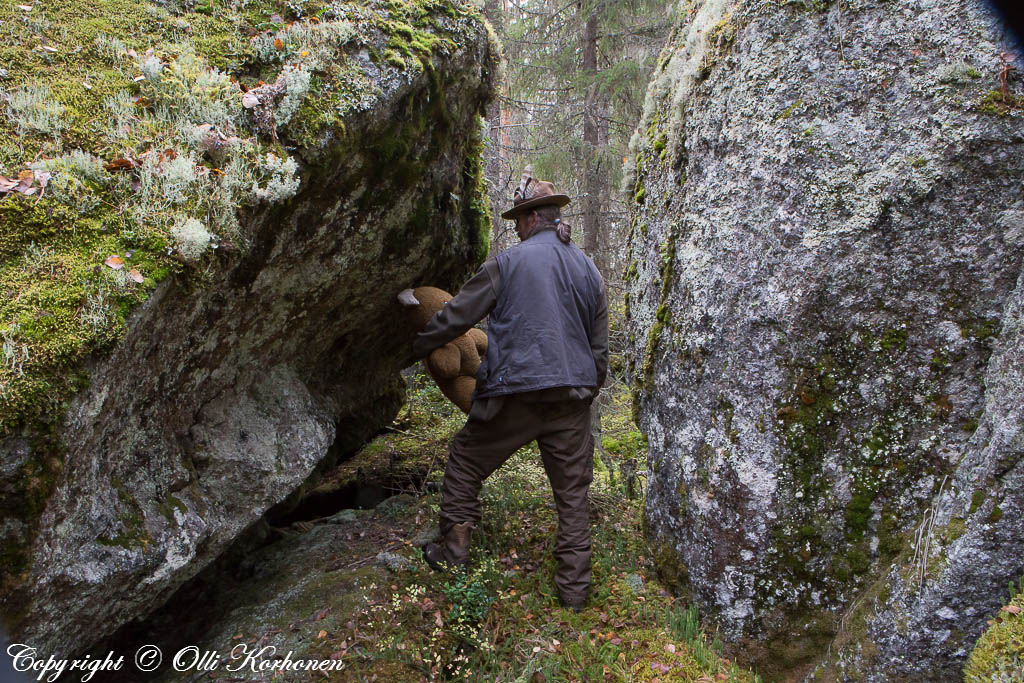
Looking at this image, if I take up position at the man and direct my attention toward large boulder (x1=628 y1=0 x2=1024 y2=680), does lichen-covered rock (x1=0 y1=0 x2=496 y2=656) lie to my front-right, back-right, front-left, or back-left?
back-right

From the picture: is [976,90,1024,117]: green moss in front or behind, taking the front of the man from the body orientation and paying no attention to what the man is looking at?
behind

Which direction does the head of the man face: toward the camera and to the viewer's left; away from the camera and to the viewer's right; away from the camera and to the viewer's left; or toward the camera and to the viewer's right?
away from the camera and to the viewer's left

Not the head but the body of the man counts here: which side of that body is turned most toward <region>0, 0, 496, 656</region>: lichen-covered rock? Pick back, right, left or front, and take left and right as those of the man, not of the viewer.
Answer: left

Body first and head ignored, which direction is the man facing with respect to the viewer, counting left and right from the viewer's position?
facing away from the viewer and to the left of the viewer

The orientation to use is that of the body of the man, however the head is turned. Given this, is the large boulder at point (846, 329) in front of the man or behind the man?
behind
